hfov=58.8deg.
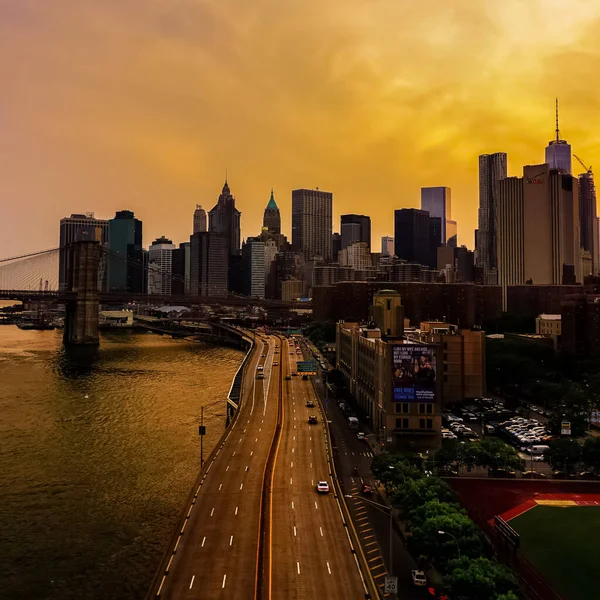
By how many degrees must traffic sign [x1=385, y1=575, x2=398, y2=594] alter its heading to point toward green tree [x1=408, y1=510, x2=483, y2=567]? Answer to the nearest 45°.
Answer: approximately 135° to its left

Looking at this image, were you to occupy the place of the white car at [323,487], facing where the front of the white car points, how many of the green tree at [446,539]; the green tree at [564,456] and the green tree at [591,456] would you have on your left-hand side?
0

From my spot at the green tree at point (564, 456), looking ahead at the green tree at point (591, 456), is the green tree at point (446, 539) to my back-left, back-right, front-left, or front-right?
back-right

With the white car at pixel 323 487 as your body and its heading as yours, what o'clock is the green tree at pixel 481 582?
The green tree is roughly at 5 o'clock from the white car.

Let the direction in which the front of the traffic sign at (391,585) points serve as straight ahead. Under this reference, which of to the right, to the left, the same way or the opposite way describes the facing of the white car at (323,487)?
the opposite way

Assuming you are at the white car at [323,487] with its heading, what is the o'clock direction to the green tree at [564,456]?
The green tree is roughly at 2 o'clock from the white car.

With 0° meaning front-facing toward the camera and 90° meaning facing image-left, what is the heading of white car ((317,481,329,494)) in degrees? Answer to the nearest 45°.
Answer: approximately 180°

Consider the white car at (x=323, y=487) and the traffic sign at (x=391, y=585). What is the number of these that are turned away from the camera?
1

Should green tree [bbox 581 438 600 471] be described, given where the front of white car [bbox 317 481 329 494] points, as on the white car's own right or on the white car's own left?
on the white car's own right

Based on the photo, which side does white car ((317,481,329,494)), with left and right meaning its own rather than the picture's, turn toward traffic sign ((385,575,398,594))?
back

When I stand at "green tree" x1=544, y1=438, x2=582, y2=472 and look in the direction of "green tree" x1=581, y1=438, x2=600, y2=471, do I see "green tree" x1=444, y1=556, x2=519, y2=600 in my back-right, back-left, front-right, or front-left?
back-right

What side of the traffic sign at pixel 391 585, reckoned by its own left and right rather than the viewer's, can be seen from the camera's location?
front

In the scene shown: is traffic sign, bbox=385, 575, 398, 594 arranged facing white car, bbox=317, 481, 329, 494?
no

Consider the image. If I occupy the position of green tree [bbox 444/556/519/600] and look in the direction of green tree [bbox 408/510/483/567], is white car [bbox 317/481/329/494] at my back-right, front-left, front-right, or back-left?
front-left

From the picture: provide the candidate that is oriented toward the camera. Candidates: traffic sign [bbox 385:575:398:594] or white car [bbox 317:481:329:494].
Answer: the traffic sign
